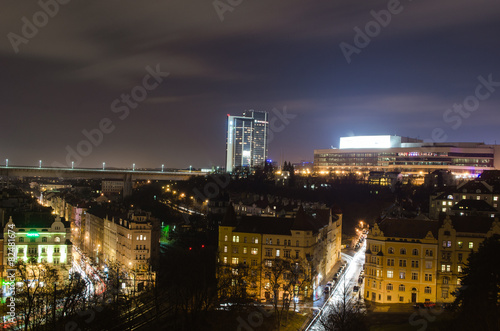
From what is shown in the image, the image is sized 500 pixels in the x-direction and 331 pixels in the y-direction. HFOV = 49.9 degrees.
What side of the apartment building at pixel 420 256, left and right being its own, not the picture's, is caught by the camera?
front
